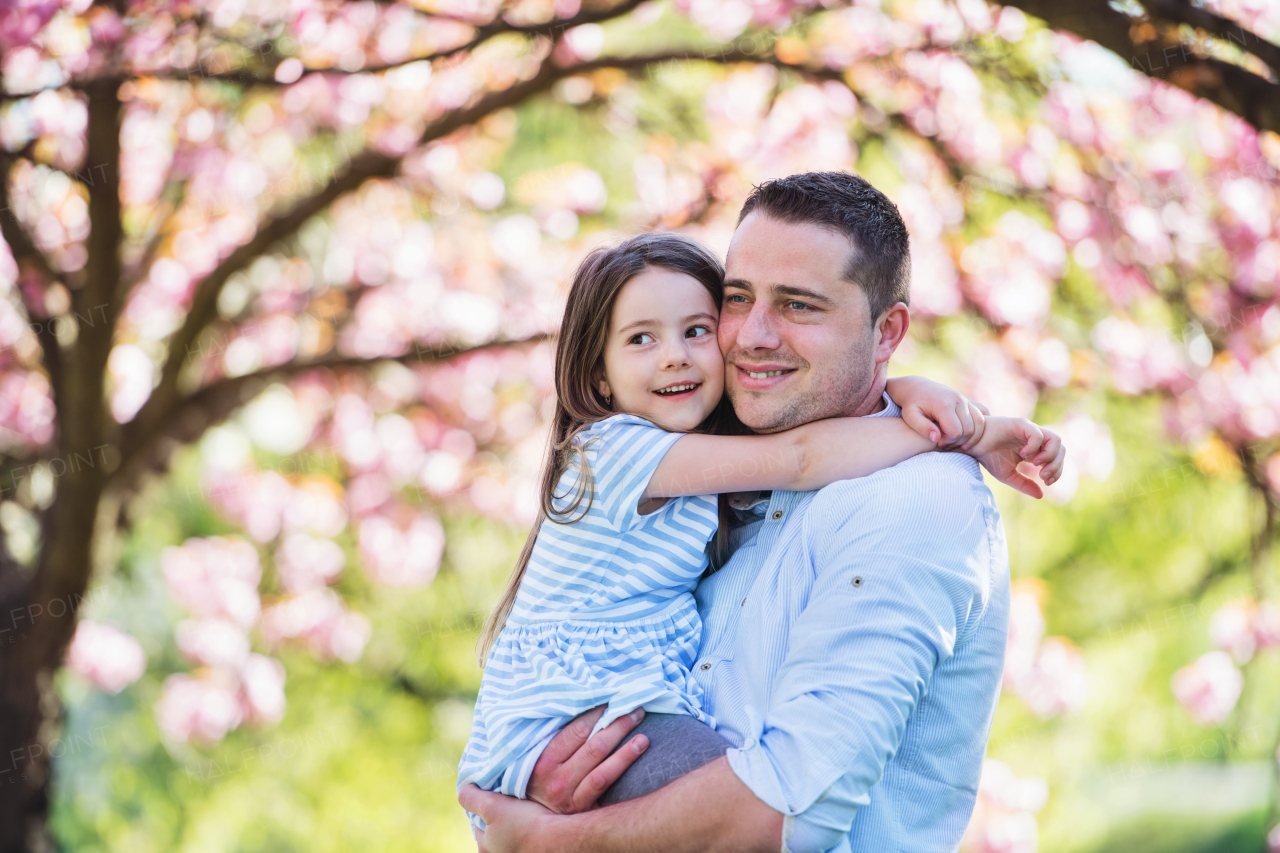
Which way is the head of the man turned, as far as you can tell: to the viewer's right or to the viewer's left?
to the viewer's left

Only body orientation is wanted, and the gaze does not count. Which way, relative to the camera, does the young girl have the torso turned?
to the viewer's right

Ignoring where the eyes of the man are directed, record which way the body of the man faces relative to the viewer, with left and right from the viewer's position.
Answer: facing the viewer and to the left of the viewer
